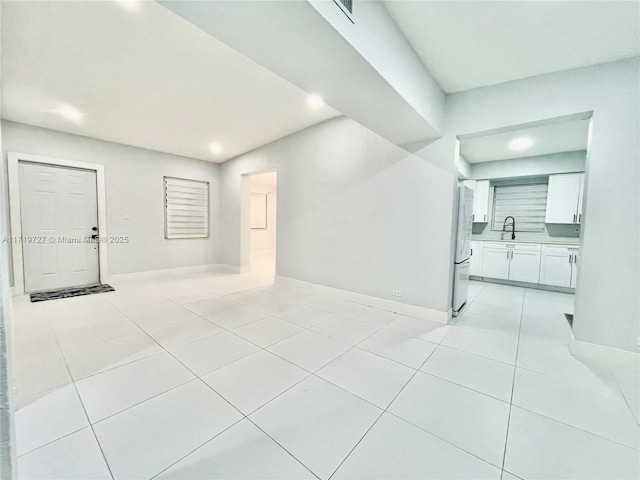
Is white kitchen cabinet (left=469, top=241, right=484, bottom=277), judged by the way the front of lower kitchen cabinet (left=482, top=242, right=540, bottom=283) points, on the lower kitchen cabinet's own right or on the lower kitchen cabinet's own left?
on the lower kitchen cabinet's own right

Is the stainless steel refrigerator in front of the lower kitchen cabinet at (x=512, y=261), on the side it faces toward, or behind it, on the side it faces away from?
in front

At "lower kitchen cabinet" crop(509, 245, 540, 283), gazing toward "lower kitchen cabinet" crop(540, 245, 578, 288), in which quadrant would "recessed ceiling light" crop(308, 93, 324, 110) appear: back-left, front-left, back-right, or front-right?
back-right

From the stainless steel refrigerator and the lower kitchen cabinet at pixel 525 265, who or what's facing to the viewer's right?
the stainless steel refrigerator

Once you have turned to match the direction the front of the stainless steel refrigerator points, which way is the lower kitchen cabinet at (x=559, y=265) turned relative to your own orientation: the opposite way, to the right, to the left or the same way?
to the right

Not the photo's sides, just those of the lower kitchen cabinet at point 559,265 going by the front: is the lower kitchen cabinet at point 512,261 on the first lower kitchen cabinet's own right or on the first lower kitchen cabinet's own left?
on the first lower kitchen cabinet's own right

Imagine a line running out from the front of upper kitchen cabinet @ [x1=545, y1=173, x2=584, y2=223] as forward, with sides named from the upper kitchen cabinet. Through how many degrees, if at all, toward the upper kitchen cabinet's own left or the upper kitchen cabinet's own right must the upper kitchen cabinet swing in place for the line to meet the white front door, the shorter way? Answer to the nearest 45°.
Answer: approximately 45° to the upper kitchen cabinet's own right

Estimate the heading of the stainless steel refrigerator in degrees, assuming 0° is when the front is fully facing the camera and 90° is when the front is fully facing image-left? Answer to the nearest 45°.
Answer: approximately 270°

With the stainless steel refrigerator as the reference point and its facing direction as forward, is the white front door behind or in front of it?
behind

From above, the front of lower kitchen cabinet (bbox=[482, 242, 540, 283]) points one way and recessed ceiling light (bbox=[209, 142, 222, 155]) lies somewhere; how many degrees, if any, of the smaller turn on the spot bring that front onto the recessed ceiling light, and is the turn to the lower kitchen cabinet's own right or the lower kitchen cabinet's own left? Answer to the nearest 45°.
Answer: approximately 45° to the lower kitchen cabinet's own right

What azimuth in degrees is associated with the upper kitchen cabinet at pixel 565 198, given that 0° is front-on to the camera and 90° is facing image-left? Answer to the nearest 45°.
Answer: approximately 0°

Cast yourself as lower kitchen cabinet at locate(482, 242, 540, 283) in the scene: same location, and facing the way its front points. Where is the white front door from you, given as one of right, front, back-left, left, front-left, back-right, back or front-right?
front-right

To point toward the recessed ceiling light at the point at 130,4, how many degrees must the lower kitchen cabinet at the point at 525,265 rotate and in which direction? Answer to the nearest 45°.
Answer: approximately 45° to its right

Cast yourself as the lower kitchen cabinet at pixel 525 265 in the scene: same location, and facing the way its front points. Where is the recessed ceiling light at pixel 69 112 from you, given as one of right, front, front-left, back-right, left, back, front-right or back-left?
front-right

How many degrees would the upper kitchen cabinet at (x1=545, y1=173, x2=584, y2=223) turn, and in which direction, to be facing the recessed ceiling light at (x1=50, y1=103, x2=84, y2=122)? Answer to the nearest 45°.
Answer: approximately 45° to its right

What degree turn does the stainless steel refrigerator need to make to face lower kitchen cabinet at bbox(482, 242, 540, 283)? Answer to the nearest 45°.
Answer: approximately 90° to its left
